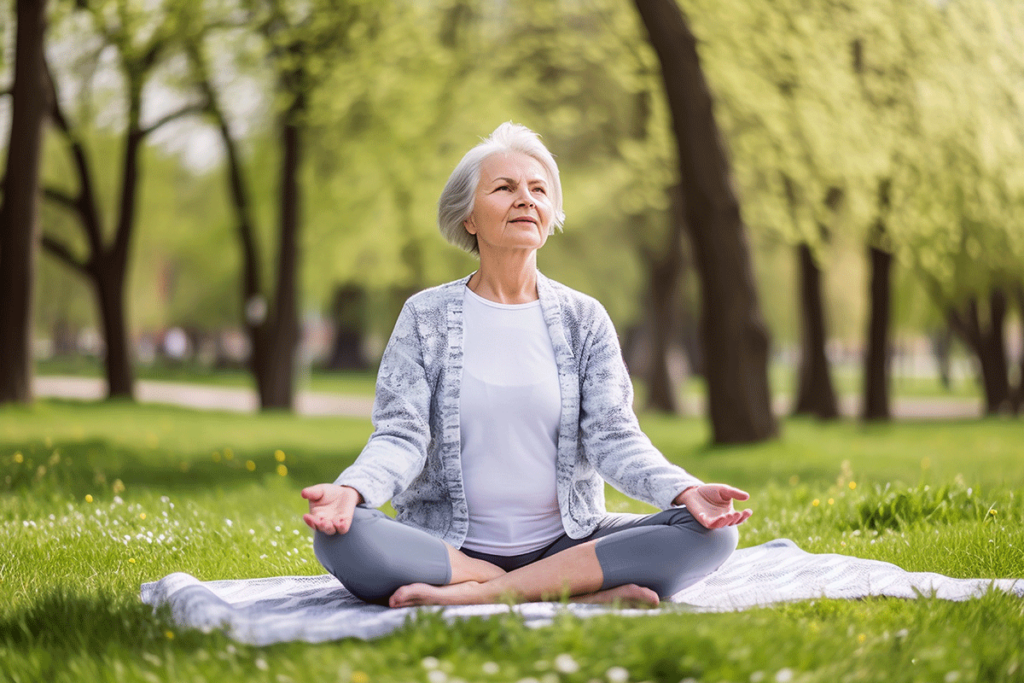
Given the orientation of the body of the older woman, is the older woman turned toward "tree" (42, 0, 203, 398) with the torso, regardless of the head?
no

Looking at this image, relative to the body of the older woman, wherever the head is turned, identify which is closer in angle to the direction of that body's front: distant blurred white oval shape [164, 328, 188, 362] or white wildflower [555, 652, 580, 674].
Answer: the white wildflower

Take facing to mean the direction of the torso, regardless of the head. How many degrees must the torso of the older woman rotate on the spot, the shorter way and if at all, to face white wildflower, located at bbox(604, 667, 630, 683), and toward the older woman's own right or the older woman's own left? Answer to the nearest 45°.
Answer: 0° — they already face it

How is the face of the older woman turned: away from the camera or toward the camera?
toward the camera

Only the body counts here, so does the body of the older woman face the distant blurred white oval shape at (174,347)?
no

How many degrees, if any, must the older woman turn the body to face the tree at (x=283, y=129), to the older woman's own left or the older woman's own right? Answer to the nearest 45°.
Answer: approximately 180°

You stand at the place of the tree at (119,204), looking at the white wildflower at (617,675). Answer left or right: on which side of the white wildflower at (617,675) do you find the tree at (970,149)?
left

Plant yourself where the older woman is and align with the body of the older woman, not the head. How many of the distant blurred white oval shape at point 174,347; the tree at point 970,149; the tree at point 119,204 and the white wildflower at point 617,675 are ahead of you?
1

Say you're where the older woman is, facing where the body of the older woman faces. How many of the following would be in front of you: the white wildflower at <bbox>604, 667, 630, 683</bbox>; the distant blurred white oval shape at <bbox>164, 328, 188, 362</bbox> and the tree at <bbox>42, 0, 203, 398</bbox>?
1

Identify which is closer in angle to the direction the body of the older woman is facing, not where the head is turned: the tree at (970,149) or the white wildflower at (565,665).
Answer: the white wildflower

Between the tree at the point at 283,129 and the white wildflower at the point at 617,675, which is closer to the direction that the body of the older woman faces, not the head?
the white wildflower

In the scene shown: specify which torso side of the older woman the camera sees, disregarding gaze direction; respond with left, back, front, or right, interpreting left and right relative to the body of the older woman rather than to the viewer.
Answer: front

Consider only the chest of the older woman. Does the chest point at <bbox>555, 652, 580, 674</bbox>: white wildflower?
yes

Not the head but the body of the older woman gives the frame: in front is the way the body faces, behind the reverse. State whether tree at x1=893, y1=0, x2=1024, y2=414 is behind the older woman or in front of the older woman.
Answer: behind

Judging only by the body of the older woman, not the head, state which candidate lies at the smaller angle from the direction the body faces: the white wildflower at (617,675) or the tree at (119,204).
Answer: the white wildflower
